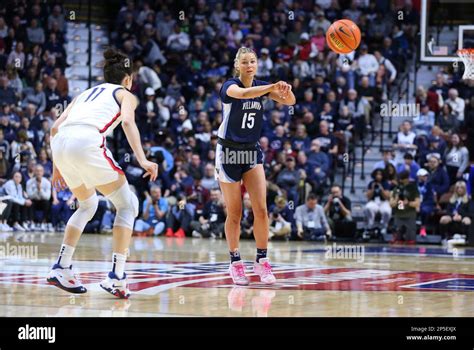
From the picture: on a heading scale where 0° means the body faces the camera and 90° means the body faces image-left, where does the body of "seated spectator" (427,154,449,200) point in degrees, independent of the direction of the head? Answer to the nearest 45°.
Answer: approximately 45°

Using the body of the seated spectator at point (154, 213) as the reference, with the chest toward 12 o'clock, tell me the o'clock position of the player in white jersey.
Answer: The player in white jersey is roughly at 12 o'clock from the seated spectator.

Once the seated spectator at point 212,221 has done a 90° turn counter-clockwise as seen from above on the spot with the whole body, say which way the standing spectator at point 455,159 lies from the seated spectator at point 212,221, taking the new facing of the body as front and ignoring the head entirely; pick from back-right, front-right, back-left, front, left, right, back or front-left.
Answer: front-left

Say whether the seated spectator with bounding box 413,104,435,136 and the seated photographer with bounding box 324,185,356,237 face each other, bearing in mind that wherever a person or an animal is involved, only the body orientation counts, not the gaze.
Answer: no

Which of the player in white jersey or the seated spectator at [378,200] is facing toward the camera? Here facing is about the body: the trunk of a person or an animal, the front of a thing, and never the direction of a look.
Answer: the seated spectator

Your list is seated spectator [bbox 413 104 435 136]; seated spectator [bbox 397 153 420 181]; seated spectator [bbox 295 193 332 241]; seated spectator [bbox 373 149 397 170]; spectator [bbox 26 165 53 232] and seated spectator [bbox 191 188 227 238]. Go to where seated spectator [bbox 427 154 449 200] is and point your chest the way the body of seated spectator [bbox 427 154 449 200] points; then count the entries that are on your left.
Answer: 0

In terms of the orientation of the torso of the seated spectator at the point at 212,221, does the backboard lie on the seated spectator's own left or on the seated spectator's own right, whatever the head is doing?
on the seated spectator's own left

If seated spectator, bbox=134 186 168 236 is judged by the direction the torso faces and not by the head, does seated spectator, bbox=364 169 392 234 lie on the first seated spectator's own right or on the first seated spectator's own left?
on the first seated spectator's own left

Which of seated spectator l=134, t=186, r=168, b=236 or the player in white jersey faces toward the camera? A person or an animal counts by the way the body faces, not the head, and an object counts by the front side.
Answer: the seated spectator

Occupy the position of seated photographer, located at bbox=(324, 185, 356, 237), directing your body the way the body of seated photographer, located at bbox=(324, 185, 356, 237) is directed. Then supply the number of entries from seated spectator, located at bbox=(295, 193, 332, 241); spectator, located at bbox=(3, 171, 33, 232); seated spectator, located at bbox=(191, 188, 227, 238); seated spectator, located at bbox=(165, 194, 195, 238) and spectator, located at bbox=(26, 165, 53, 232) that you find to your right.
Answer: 5

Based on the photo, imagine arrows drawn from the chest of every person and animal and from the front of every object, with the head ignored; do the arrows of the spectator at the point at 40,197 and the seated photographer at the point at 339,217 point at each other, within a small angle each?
no

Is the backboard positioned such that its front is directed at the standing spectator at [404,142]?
no

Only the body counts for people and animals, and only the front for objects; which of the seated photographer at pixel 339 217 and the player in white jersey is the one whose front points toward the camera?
the seated photographer

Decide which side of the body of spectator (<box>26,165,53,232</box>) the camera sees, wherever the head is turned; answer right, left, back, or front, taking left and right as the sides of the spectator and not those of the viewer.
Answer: front

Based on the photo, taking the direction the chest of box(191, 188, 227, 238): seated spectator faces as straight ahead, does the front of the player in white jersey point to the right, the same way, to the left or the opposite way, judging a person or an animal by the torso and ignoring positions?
the opposite way

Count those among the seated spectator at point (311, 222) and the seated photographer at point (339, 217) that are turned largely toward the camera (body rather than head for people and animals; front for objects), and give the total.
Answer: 2

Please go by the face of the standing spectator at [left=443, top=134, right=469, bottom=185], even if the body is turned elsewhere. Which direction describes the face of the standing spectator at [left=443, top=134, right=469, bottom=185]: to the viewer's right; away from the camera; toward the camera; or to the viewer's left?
toward the camera
